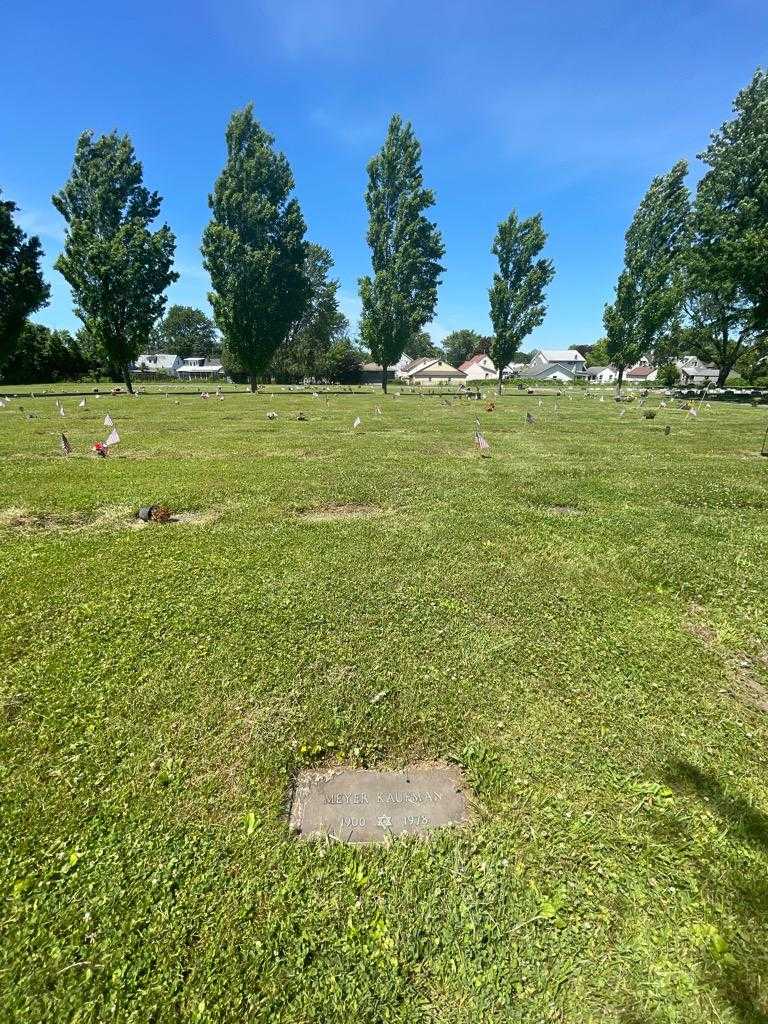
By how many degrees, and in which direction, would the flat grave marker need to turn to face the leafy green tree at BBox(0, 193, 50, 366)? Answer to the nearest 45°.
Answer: approximately 135° to its right

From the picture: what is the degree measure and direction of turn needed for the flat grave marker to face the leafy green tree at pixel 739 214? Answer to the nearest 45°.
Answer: approximately 135° to its left

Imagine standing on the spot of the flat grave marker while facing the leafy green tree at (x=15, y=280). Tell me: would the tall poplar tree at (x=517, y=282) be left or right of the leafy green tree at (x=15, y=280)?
right

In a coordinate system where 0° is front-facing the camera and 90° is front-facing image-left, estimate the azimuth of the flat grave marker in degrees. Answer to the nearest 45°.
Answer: approximately 0°

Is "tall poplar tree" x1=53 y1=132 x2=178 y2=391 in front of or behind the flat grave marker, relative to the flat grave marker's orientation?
behind

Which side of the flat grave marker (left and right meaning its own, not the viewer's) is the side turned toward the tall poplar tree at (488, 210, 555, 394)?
back

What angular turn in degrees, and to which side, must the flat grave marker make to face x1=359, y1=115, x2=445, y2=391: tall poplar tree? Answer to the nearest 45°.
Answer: approximately 180°
